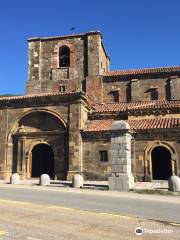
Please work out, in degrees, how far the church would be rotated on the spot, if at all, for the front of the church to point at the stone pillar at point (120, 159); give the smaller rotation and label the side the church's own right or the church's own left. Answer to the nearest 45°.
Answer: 0° — it already faces it

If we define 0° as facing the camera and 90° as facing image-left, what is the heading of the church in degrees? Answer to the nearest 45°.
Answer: approximately 0°

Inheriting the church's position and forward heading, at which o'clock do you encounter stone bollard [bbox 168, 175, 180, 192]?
The stone bollard is roughly at 11 o'clock from the church.
